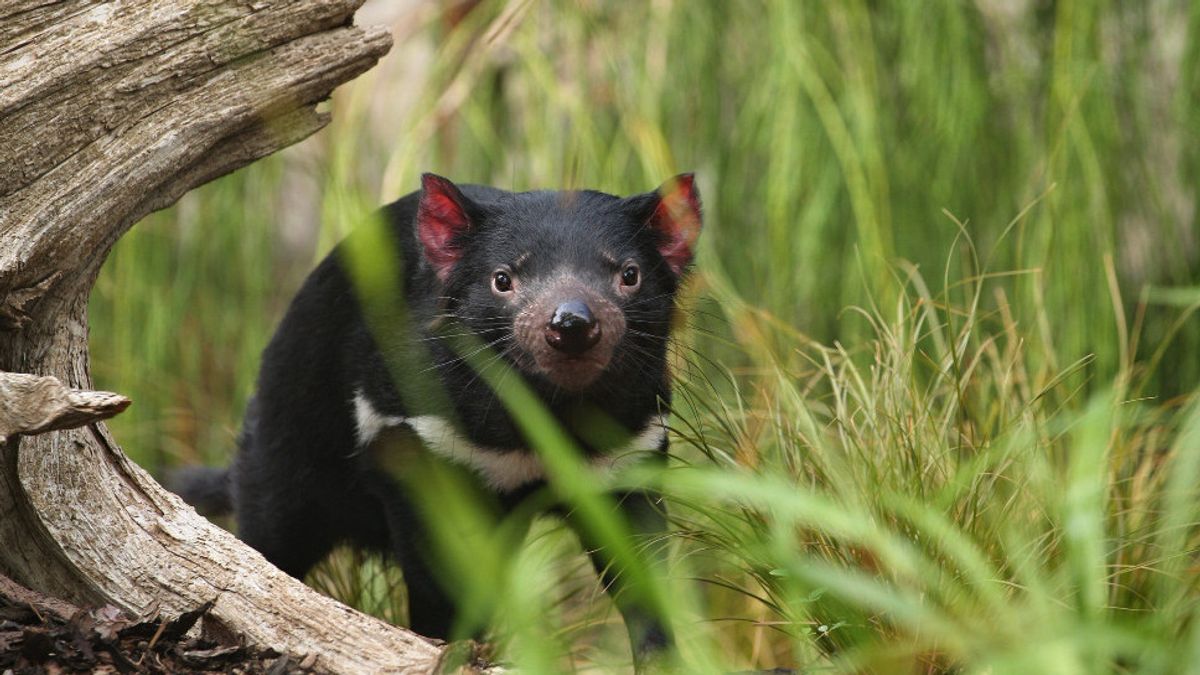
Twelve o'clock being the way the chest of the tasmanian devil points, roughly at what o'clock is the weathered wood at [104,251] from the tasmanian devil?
The weathered wood is roughly at 4 o'clock from the tasmanian devil.

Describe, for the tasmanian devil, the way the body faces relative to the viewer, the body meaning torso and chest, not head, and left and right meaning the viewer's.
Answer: facing the viewer and to the right of the viewer
